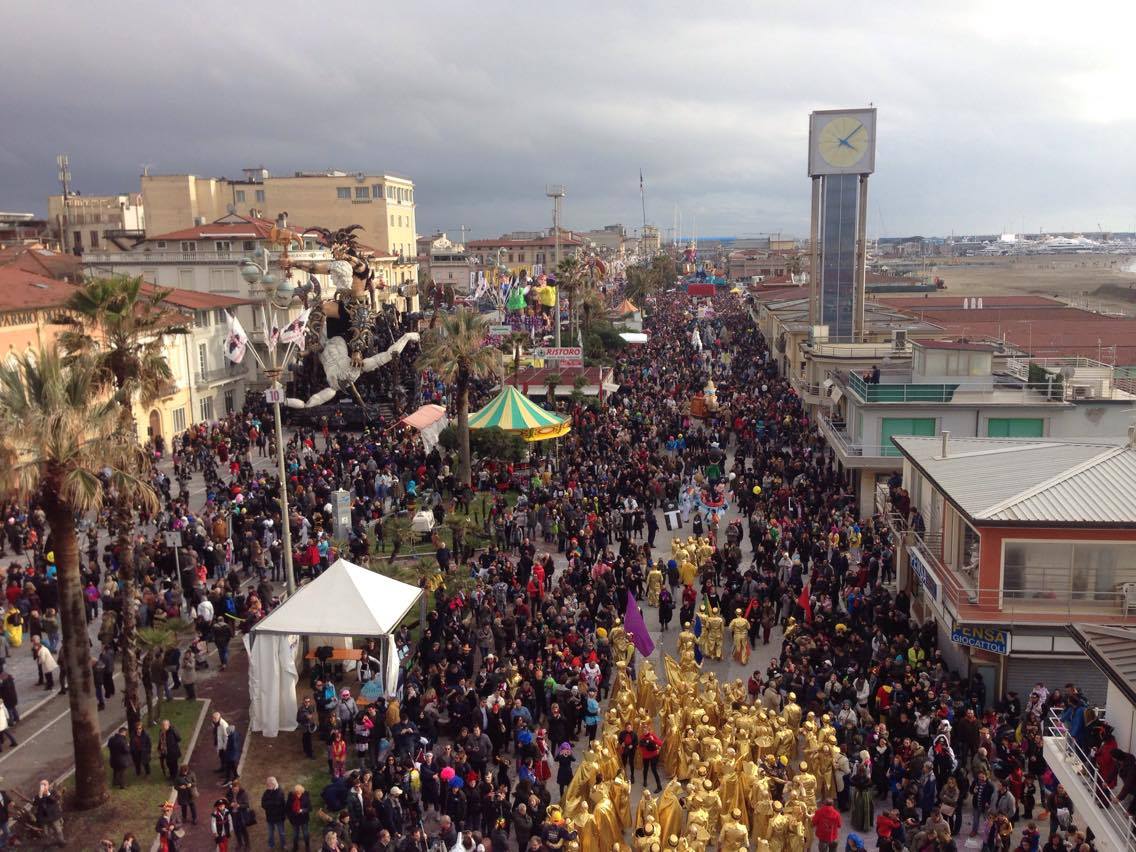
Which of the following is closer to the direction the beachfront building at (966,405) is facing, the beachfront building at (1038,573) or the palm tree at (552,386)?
the palm tree

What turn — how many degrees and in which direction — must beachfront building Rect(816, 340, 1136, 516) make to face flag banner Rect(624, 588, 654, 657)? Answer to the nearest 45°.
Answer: approximately 90° to its left

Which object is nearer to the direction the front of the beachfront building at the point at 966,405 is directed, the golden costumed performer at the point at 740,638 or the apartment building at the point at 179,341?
the apartment building

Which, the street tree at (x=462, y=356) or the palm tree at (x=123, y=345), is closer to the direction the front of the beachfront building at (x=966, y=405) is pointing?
the street tree

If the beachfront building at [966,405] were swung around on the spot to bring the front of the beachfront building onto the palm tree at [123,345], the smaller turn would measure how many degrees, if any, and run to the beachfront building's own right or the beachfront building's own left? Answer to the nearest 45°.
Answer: approximately 45° to the beachfront building's own left

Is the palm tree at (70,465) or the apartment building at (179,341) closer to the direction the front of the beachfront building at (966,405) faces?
the apartment building

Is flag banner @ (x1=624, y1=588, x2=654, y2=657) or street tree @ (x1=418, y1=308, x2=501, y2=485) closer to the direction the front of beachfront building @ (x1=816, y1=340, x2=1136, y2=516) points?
the street tree

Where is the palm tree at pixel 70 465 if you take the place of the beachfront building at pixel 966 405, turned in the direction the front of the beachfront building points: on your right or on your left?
on your left

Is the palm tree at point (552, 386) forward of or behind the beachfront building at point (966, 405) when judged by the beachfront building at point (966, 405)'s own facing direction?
forward

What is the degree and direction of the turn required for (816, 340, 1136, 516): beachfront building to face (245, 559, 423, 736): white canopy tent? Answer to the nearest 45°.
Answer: approximately 45° to its left

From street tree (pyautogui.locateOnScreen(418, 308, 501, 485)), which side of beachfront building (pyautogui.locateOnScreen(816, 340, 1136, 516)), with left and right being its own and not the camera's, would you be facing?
front

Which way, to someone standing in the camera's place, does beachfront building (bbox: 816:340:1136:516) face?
facing to the left of the viewer
